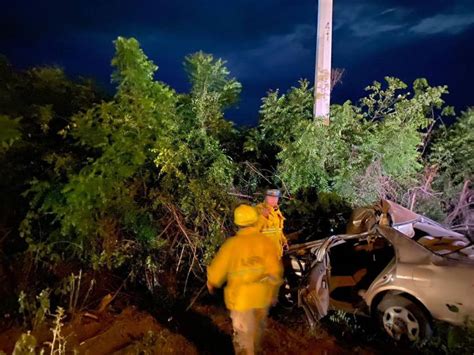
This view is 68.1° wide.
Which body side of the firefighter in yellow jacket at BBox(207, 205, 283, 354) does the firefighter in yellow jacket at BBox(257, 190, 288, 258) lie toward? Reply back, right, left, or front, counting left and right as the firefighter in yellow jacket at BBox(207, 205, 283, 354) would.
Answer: front

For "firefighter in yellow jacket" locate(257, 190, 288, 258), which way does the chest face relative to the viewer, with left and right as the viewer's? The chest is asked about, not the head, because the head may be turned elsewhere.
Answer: facing the viewer and to the right of the viewer

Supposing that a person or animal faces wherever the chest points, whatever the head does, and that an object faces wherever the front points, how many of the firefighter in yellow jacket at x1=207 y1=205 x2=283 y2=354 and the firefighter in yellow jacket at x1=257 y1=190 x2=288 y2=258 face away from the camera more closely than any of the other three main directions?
1

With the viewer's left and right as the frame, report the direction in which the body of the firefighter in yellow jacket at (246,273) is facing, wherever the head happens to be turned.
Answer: facing away from the viewer

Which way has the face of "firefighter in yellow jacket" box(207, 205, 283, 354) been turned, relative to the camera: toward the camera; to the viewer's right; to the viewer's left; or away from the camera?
away from the camera

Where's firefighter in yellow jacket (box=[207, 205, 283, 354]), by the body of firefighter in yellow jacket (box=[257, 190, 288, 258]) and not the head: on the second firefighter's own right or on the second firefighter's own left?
on the second firefighter's own right

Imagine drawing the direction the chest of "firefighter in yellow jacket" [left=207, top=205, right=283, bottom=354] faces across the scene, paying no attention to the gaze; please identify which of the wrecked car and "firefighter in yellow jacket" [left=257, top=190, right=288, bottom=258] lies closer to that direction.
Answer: the firefighter in yellow jacket

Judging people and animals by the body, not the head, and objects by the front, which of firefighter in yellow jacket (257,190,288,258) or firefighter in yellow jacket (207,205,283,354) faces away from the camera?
firefighter in yellow jacket (207,205,283,354)

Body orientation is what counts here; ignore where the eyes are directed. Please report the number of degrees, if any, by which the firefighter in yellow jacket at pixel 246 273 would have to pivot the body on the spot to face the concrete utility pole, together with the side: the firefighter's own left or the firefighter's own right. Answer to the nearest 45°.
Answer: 0° — they already face it
